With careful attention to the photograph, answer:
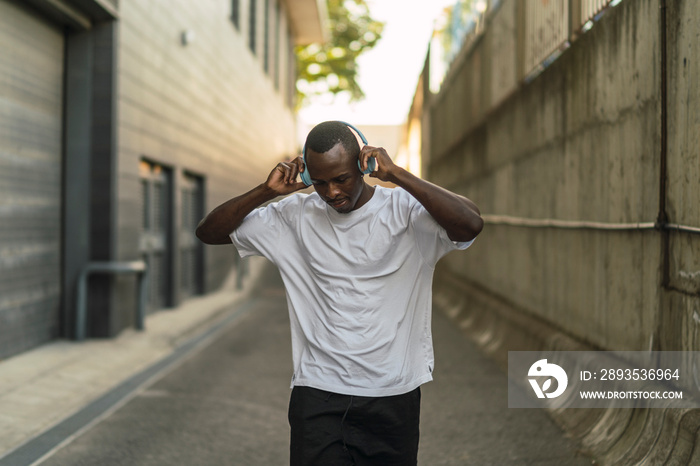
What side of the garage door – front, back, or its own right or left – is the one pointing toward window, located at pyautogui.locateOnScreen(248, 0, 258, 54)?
left

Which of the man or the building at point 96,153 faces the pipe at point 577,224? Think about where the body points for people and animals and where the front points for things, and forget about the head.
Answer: the building

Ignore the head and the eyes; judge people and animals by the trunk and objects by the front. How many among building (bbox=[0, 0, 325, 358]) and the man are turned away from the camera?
0

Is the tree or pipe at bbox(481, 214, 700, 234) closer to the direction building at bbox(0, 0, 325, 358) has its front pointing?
the pipe

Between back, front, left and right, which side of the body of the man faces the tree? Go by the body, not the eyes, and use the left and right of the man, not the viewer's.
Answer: back

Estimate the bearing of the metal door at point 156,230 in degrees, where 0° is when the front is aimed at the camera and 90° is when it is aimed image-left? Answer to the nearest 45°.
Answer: approximately 315°

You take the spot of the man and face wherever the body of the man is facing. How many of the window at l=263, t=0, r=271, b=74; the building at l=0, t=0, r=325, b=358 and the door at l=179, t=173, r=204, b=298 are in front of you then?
0

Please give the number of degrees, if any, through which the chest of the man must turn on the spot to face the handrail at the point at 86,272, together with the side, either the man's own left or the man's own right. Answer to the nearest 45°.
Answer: approximately 135° to the man's own right

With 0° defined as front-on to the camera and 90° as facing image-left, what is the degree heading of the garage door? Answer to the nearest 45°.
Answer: approximately 315°

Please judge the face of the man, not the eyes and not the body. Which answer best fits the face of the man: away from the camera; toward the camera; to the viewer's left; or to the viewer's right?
toward the camera

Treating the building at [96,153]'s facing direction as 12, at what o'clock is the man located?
The man is roughly at 1 o'clock from the building.

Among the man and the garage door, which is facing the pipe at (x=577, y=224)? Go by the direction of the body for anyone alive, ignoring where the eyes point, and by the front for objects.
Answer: the garage door

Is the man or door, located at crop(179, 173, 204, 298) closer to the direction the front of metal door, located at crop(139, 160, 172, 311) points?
the man

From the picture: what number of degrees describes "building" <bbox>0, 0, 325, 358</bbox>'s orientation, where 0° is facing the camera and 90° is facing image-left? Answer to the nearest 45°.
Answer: approximately 315°

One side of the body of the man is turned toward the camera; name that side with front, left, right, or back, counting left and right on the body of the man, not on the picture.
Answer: front

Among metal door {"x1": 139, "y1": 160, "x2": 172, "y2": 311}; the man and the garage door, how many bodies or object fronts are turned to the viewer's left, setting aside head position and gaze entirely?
0
